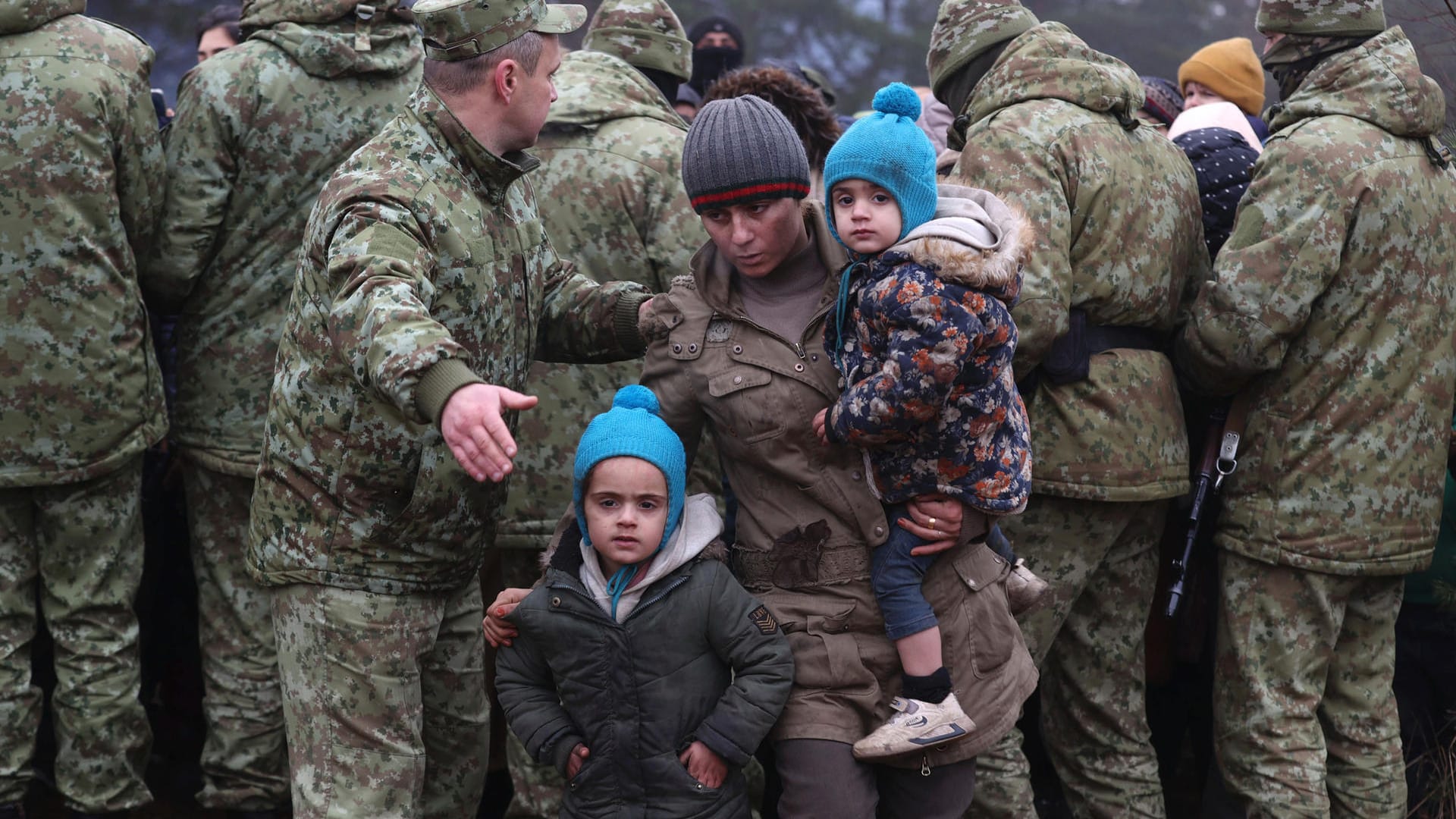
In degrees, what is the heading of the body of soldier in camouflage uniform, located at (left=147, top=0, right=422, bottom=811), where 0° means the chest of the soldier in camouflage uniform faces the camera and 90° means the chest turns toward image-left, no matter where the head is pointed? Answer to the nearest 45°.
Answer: approximately 135°

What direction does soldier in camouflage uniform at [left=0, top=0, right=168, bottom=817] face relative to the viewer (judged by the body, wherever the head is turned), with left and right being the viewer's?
facing away from the viewer

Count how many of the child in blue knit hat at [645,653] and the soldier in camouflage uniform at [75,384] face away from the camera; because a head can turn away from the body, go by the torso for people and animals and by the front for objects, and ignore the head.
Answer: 1

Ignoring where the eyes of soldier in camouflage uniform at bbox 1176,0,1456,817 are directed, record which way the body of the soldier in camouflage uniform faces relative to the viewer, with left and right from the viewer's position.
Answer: facing away from the viewer and to the left of the viewer

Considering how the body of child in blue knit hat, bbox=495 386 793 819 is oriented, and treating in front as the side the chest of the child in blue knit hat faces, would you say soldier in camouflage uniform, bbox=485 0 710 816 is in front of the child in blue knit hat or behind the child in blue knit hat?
behind

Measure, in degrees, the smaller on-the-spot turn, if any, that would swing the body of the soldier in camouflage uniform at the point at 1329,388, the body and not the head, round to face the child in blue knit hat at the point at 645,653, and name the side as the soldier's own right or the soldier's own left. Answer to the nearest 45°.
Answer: approximately 90° to the soldier's own left
